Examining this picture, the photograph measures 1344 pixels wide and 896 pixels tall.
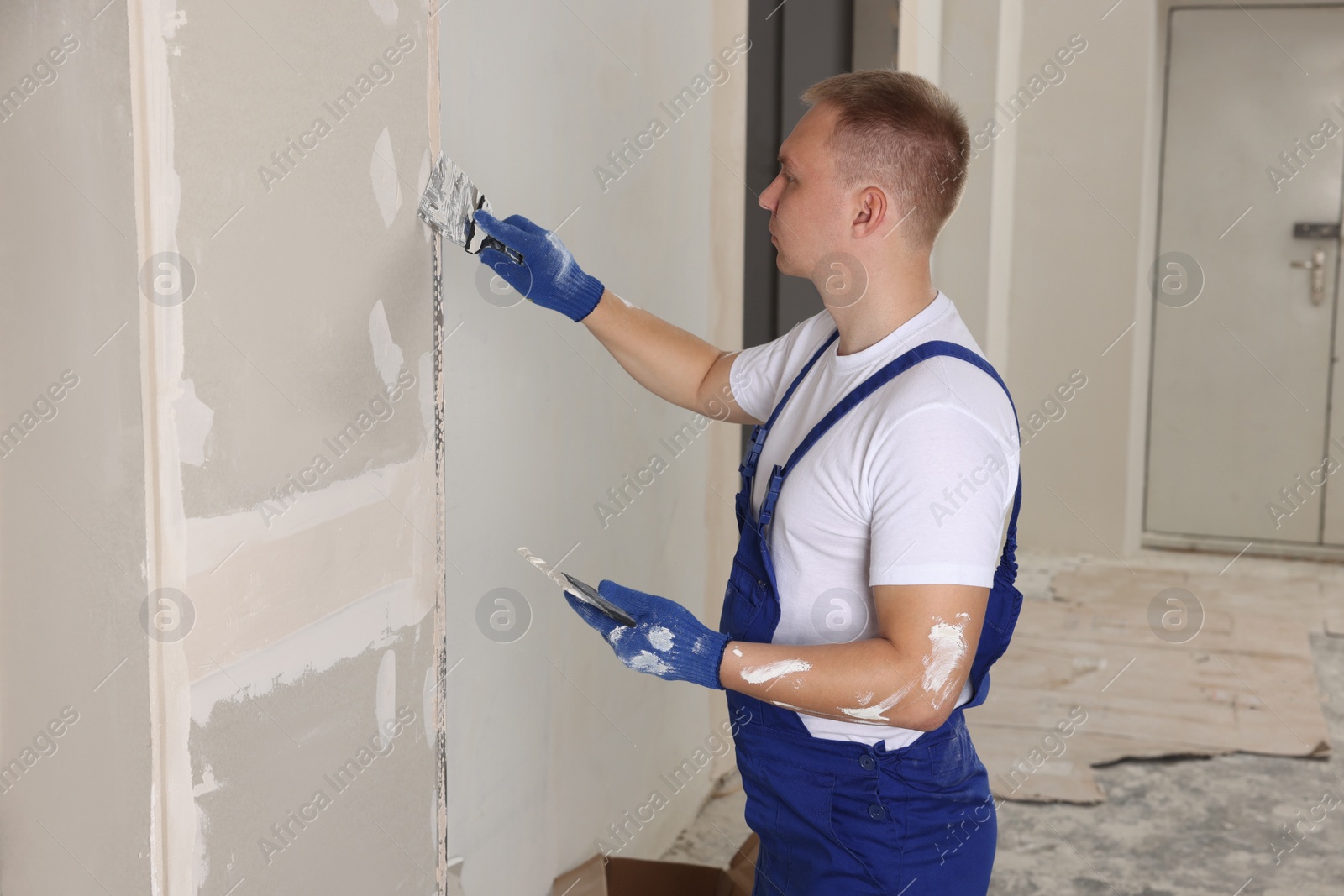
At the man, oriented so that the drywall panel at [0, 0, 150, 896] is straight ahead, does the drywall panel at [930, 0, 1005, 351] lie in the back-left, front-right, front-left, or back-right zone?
back-right

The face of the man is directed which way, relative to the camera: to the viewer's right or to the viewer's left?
to the viewer's left

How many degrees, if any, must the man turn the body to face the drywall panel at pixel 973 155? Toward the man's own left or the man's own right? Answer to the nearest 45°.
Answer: approximately 90° to the man's own right

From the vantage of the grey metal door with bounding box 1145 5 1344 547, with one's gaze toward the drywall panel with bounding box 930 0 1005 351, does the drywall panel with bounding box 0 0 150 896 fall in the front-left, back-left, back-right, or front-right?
front-left

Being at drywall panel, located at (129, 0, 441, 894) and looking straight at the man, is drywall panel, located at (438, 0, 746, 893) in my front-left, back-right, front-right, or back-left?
front-left

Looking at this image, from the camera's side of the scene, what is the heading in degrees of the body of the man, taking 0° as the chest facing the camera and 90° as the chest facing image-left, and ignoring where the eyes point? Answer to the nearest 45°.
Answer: approximately 90°

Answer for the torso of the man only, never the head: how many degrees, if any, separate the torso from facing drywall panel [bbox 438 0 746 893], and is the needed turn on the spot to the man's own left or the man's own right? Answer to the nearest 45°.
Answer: approximately 45° to the man's own right

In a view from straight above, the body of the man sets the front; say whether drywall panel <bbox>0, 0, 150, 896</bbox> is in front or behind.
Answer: in front
